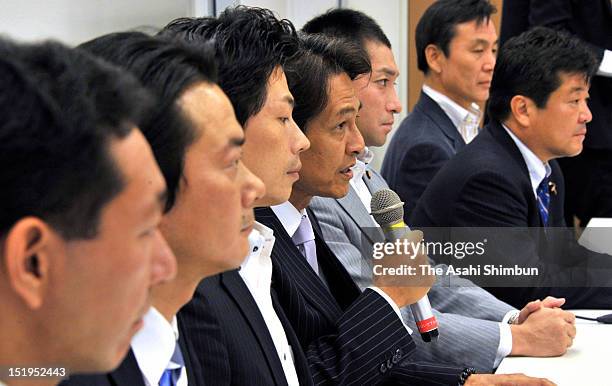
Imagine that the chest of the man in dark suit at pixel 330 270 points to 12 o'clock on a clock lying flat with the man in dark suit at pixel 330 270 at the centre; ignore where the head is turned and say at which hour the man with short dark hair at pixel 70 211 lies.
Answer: the man with short dark hair at pixel 70 211 is roughly at 2 o'clock from the man in dark suit at pixel 330 270.

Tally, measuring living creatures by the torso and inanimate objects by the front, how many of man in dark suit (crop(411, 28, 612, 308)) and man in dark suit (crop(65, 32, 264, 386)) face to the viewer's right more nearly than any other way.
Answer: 2

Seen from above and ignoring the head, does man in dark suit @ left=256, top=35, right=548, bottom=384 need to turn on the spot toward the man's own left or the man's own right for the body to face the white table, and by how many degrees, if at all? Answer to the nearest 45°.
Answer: approximately 45° to the man's own left

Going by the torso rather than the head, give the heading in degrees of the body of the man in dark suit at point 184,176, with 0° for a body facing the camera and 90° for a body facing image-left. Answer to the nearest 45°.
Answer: approximately 270°

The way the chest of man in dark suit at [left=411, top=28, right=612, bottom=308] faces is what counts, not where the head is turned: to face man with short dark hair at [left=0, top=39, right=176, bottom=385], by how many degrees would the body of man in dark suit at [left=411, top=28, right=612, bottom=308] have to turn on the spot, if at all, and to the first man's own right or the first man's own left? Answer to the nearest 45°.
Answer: approximately 90° to the first man's own right

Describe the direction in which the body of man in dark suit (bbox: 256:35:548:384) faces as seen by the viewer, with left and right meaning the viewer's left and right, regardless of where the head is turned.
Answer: facing the viewer and to the right of the viewer

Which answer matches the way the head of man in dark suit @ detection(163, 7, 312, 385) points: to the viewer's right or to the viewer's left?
to the viewer's right

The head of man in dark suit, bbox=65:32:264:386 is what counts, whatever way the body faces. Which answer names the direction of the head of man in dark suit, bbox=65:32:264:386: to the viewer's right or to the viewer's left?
to the viewer's right

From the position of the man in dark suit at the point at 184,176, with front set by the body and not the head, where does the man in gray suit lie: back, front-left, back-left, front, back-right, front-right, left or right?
front-left

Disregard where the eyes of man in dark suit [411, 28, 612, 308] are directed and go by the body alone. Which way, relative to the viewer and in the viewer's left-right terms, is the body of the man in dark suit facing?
facing to the right of the viewer

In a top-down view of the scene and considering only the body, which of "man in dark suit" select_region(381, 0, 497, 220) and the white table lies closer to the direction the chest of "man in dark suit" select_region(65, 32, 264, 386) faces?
the white table

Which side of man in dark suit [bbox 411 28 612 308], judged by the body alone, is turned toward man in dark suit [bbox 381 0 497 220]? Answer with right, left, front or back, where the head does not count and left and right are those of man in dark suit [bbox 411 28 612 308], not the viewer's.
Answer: left
